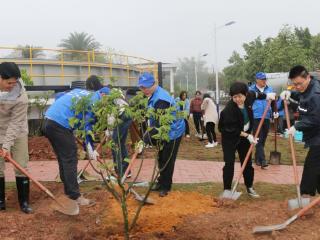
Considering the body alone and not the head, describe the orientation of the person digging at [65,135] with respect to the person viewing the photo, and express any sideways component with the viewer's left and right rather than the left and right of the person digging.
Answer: facing to the right of the viewer

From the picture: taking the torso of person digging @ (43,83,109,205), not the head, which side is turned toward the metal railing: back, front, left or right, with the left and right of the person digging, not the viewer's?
left

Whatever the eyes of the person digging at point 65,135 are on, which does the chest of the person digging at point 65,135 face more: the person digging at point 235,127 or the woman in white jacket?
the person digging

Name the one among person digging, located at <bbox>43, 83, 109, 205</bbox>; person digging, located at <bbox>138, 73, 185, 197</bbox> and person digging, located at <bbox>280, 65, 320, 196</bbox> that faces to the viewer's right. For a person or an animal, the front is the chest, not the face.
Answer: person digging, located at <bbox>43, 83, 109, 205</bbox>

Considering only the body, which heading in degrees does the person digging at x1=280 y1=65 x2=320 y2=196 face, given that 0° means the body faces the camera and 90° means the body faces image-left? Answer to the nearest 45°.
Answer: approximately 45°

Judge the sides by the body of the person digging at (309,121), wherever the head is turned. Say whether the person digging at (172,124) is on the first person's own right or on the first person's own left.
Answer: on the first person's own right

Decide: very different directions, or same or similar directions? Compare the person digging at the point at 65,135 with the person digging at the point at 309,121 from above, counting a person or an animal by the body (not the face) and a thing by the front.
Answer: very different directions

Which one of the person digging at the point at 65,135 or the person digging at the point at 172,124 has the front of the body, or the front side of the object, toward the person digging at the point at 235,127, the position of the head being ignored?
the person digging at the point at 65,135

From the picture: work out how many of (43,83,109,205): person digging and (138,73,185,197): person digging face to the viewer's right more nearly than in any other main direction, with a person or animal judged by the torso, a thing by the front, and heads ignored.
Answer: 1

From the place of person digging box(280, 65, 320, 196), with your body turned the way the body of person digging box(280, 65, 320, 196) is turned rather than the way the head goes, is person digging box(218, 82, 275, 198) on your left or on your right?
on your right

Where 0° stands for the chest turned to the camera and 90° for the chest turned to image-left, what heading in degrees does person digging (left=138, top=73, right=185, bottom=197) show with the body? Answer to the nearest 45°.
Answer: approximately 45°

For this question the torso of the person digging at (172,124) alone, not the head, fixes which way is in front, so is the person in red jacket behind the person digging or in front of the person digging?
behind
